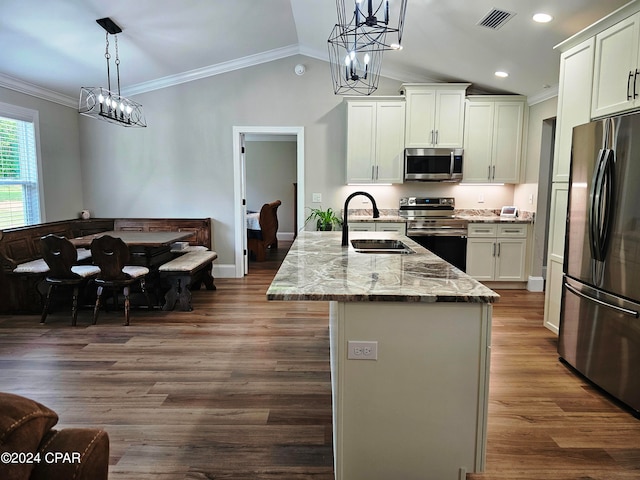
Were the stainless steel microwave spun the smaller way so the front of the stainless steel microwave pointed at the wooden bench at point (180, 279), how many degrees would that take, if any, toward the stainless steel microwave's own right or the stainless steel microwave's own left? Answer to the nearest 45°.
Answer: approximately 45° to the stainless steel microwave's own right

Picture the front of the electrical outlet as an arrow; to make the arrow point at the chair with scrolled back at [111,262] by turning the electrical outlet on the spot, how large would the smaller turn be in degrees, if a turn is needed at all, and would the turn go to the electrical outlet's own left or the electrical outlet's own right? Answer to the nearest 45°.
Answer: approximately 135° to the electrical outlet's own right

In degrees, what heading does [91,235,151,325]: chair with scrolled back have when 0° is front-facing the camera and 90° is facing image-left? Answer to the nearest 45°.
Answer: approximately 225°

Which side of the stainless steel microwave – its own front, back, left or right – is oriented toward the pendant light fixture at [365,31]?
front

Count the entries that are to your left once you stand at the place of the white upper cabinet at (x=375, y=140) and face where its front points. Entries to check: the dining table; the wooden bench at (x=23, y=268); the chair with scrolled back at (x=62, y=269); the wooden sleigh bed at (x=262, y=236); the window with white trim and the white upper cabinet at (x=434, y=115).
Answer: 1

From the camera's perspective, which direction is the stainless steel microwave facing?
toward the camera

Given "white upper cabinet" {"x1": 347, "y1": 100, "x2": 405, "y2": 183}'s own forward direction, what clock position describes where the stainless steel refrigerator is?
The stainless steel refrigerator is roughly at 11 o'clock from the white upper cabinet.

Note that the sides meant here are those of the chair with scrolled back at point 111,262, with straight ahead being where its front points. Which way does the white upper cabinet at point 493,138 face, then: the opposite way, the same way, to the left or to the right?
the opposite way

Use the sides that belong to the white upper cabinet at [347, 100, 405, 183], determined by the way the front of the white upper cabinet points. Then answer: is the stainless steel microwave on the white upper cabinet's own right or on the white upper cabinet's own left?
on the white upper cabinet's own left

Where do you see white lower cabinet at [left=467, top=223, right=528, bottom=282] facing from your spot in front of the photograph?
facing the viewer

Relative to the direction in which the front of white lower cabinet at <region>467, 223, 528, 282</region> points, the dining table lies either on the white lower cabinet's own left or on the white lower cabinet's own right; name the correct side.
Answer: on the white lower cabinet's own right

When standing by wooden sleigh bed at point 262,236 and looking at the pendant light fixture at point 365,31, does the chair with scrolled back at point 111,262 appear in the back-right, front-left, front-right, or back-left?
front-right

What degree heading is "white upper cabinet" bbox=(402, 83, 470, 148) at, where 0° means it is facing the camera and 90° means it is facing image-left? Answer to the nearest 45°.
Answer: approximately 0°

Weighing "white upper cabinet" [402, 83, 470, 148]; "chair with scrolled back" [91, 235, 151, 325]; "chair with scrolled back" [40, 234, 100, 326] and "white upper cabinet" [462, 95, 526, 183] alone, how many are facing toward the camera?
2

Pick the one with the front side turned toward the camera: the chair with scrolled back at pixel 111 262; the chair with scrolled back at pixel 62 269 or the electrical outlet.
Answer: the electrical outlet

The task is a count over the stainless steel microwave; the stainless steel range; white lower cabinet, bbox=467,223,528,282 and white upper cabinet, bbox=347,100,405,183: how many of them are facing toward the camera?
4

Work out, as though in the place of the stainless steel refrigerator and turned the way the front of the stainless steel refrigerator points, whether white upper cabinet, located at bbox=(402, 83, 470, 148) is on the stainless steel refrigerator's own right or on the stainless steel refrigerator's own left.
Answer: on the stainless steel refrigerator's own right

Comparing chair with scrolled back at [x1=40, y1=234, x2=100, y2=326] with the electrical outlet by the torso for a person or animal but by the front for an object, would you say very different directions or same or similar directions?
very different directions

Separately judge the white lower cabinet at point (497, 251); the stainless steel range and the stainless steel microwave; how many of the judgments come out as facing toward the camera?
3
